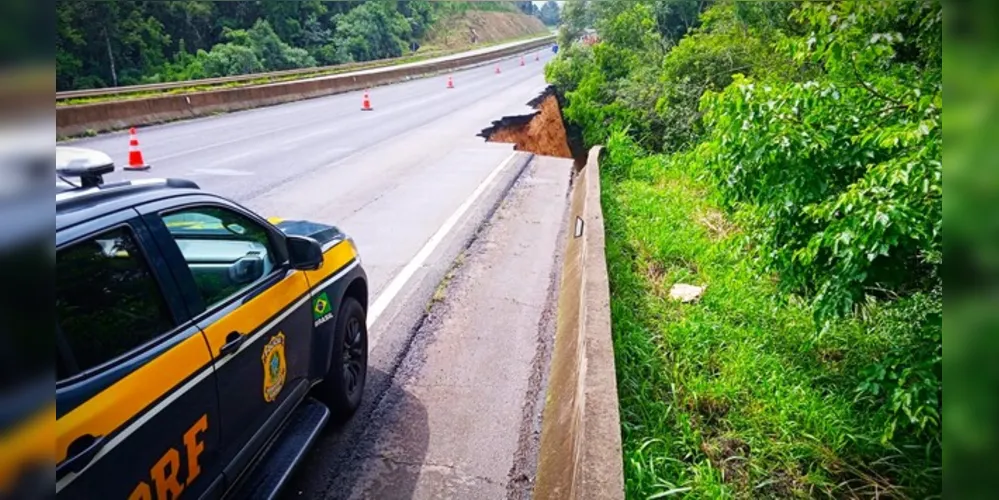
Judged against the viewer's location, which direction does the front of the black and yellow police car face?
facing away from the viewer and to the right of the viewer

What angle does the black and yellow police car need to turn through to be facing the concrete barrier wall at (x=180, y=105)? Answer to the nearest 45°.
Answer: approximately 45° to its left

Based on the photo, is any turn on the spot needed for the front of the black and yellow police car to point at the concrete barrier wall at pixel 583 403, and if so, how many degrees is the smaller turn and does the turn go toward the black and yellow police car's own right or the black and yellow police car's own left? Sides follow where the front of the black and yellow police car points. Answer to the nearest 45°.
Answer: approximately 45° to the black and yellow police car's own right
